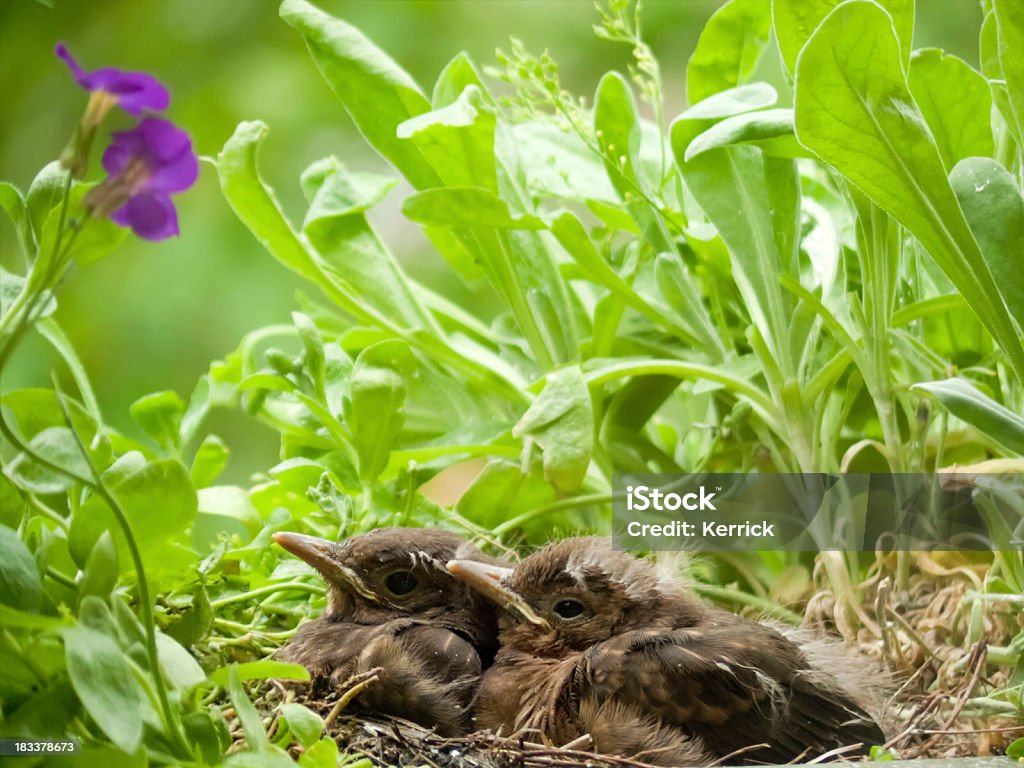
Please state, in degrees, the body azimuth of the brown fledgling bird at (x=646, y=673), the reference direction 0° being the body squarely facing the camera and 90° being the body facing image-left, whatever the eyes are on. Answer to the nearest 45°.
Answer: approximately 90°

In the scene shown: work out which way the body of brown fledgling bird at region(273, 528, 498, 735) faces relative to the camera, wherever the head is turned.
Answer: to the viewer's left

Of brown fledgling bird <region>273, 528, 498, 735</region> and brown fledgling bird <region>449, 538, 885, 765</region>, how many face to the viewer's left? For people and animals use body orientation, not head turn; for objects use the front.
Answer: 2

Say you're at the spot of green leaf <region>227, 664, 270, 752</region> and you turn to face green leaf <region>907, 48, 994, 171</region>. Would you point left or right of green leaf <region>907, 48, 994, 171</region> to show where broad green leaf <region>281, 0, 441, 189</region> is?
left
